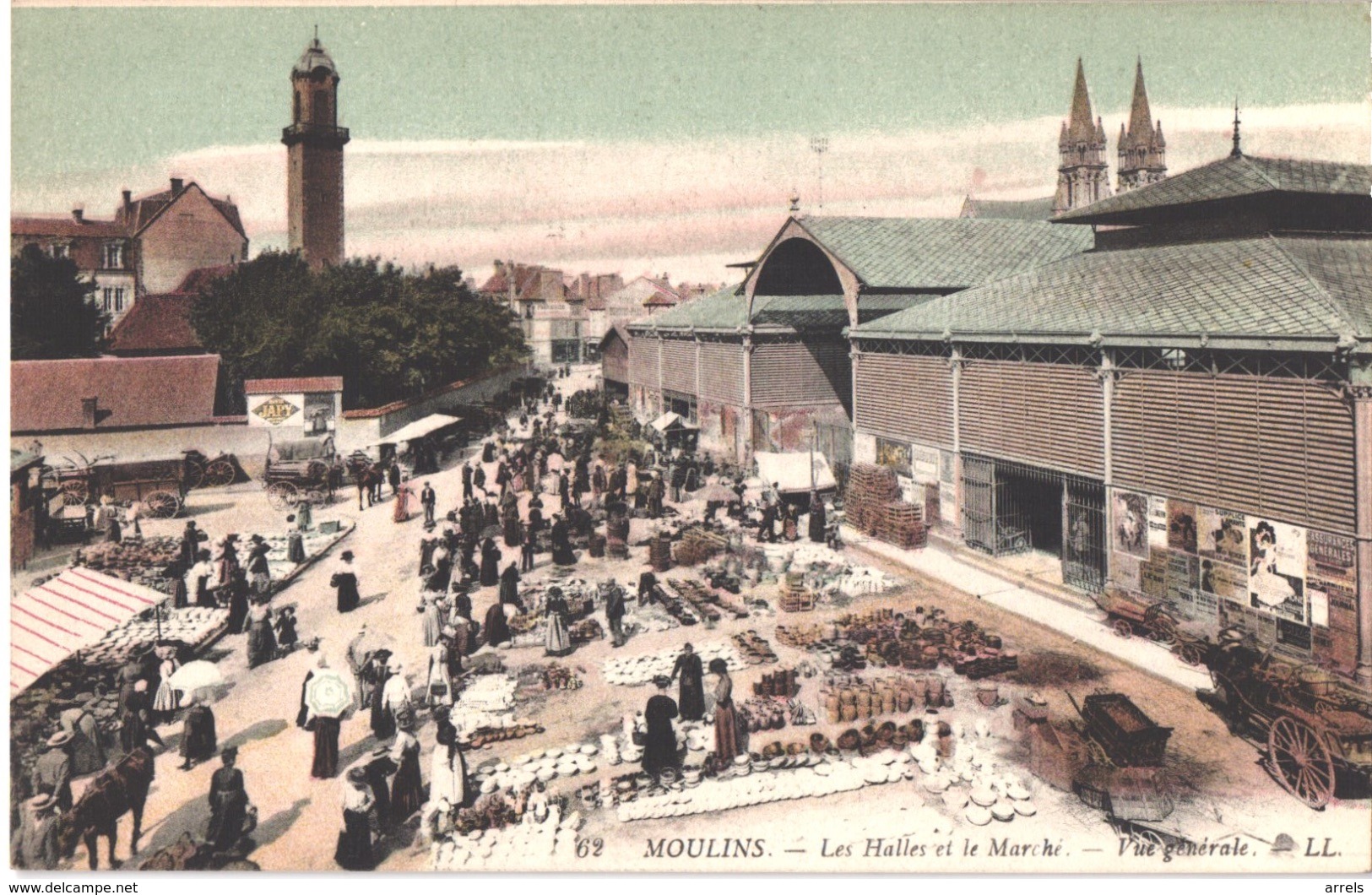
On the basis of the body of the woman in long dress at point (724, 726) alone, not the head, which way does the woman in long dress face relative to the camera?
to the viewer's left

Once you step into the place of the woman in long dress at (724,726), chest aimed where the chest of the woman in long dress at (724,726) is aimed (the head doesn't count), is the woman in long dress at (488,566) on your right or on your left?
on your right

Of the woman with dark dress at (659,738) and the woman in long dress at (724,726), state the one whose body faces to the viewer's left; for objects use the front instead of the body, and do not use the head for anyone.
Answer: the woman in long dress

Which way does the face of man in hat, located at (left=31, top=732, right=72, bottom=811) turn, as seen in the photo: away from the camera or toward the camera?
away from the camera

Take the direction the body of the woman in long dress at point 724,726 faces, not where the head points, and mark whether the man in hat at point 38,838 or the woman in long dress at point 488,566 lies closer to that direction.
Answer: the man in hat

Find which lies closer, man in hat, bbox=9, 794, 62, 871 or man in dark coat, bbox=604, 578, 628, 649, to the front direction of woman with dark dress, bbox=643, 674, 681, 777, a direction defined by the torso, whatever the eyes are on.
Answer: the man in dark coat

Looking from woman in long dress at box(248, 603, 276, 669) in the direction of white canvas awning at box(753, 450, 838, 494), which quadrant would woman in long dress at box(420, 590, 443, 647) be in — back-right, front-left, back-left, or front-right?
front-right

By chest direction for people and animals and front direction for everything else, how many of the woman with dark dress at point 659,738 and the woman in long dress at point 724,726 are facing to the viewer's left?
1
